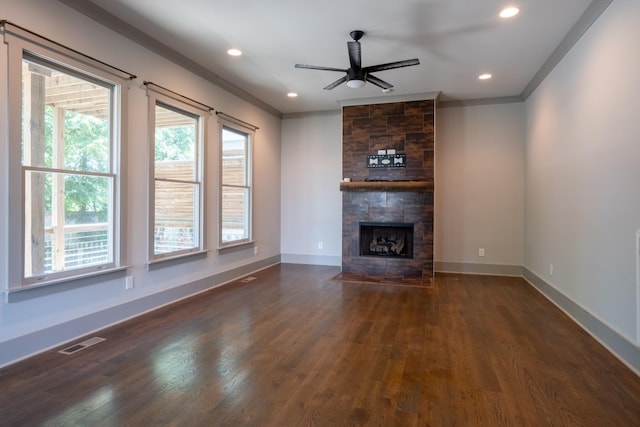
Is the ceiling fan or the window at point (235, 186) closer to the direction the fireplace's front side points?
the ceiling fan

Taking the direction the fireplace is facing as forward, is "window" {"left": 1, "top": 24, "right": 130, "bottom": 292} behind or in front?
in front

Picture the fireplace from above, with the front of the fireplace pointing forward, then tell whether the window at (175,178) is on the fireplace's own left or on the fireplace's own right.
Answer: on the fireplace's own right

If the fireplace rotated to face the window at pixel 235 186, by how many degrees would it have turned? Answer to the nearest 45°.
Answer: approximately 90° to its right

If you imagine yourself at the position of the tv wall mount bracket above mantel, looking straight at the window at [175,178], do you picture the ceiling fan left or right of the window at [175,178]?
left

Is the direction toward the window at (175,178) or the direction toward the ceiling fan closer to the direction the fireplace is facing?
the ceiling fan

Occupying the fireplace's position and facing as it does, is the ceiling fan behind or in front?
in front

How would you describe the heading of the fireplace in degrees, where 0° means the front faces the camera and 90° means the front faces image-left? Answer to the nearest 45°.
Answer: approximately 0°
